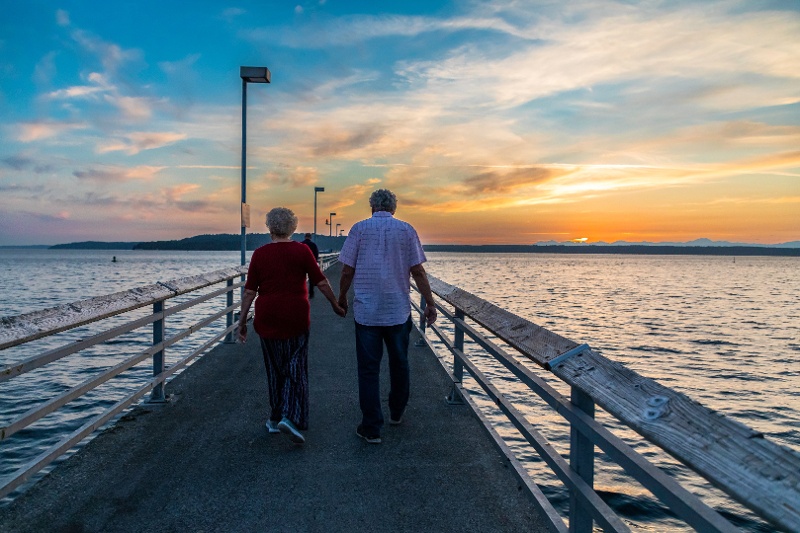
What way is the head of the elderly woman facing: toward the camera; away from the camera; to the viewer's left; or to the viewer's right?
away from the camera

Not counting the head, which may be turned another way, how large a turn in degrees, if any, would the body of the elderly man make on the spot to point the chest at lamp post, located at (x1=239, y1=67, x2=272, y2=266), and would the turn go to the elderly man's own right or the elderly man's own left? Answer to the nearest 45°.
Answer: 0° — they already face it

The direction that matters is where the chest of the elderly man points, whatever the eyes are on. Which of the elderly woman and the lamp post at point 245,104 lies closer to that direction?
the lamp post

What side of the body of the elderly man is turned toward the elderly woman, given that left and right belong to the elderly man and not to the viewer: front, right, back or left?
left

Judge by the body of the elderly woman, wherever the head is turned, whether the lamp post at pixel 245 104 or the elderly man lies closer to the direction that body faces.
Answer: the lamp post

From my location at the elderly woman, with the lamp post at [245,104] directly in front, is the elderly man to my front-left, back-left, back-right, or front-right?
back-right

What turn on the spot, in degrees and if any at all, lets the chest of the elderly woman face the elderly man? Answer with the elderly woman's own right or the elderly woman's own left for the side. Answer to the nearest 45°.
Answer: approximately 90° to the elderly woman's own right

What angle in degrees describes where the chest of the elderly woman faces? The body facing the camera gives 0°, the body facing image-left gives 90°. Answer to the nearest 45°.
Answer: approximately 180°

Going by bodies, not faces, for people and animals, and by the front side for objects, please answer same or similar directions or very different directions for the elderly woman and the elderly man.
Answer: same or similar directions

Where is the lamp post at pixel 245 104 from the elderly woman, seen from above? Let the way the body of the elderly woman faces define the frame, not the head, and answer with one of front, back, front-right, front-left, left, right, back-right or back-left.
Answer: front

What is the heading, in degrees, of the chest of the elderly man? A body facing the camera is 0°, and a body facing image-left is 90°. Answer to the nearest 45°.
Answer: approximately 180°

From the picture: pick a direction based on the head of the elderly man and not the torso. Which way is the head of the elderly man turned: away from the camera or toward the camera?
away from the camera

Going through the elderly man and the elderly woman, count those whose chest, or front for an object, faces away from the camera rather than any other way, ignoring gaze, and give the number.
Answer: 2
